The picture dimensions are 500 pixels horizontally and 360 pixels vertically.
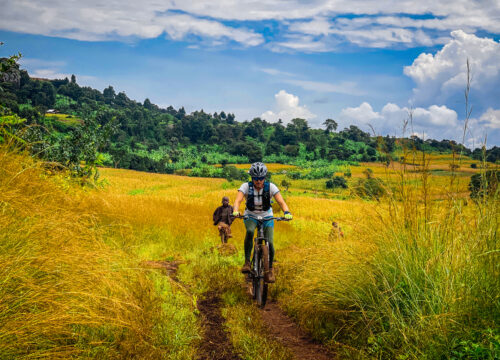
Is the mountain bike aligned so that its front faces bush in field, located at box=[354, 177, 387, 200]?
no

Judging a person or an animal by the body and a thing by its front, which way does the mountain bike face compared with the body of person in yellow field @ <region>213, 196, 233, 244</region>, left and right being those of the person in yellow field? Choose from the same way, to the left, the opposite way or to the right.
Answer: the same way

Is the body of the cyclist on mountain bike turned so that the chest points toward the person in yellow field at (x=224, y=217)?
no

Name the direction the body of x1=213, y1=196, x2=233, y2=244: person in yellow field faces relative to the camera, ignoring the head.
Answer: toward the camera

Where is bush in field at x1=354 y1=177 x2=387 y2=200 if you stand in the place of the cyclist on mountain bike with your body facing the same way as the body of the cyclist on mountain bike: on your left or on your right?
on your left

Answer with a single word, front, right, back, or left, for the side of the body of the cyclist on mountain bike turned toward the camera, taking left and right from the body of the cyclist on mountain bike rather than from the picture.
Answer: front

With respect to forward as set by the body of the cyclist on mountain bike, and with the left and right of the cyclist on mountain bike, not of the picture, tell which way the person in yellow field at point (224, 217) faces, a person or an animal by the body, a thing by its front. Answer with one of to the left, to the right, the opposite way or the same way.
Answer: the same way

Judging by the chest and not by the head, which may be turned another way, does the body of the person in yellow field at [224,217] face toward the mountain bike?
yes

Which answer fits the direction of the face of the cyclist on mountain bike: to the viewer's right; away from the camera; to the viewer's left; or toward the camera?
toward the camera
